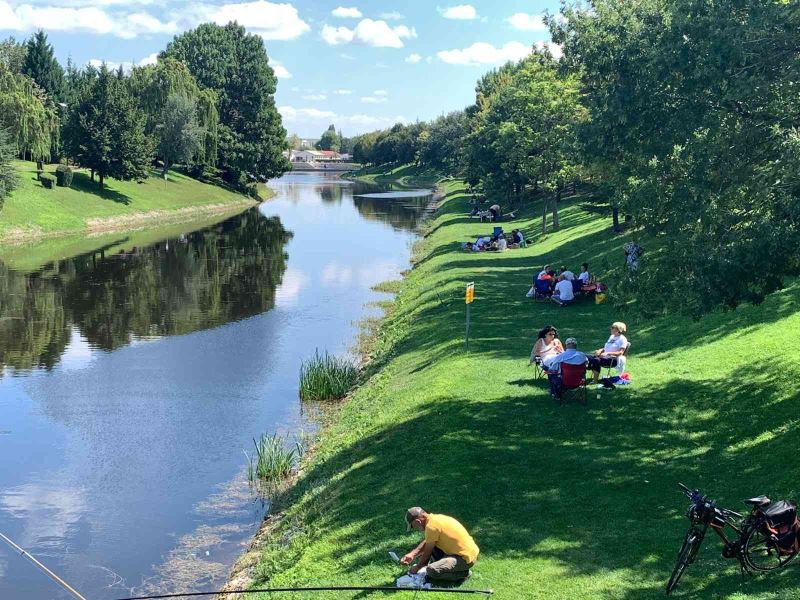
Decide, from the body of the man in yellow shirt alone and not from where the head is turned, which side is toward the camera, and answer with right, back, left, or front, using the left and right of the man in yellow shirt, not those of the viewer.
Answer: left

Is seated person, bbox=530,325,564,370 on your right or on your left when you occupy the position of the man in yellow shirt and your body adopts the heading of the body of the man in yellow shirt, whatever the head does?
on your right

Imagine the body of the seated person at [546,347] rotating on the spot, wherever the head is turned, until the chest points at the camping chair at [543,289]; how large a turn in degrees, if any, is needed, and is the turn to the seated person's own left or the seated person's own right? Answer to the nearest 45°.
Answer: approximately 135° to the seated person's own left

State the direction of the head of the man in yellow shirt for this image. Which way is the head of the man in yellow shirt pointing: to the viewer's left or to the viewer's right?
to the viewer's left

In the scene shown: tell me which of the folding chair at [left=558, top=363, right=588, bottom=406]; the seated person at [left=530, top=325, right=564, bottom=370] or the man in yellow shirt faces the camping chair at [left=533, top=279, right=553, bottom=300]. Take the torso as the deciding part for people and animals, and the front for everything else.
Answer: the folding chair

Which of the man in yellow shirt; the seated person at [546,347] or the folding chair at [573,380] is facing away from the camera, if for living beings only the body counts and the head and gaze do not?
the folding chair

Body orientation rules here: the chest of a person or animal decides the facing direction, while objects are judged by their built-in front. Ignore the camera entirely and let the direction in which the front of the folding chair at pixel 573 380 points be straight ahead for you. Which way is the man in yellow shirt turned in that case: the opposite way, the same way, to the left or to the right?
to the left

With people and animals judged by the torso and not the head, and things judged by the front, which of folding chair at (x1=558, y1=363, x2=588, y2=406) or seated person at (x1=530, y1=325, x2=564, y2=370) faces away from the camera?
the folding chair

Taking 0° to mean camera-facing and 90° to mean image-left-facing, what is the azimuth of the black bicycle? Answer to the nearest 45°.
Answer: approximately 45°

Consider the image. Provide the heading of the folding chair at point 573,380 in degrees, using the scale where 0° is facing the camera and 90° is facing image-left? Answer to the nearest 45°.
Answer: approximately 180°

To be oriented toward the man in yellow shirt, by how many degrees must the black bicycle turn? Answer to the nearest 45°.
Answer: approximately 45° to its right

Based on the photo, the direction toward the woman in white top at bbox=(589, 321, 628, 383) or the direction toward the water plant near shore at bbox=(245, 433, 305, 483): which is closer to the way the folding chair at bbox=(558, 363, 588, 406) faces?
the woman in white top
